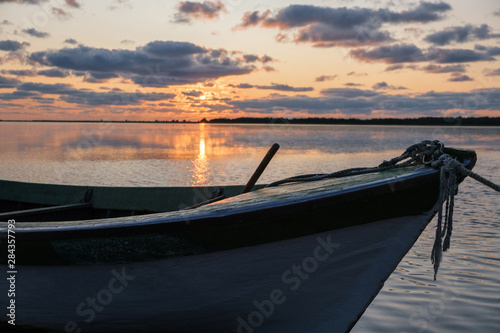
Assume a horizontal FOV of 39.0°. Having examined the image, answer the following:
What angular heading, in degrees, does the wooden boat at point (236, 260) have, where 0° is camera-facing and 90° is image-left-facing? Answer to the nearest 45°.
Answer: approximately 270°
